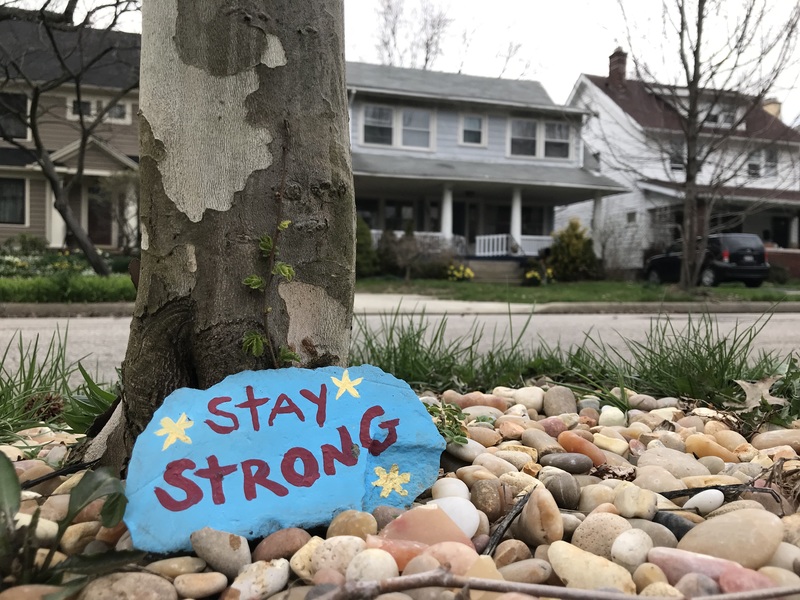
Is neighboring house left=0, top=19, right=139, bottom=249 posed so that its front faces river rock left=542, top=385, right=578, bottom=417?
yes

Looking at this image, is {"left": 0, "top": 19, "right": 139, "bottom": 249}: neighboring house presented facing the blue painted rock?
yes

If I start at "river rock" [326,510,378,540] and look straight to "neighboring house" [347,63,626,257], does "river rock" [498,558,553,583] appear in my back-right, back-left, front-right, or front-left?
back-right

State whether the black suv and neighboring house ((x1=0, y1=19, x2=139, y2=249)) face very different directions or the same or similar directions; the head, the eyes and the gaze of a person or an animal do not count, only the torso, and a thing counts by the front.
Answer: very different directions

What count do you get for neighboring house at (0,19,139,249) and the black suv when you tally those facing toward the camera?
1

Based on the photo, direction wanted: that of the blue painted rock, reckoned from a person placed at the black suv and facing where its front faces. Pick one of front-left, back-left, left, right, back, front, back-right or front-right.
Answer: back-left

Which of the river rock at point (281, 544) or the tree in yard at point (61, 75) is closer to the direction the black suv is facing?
the tree in yard

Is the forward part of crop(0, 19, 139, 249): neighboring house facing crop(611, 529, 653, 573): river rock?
yes

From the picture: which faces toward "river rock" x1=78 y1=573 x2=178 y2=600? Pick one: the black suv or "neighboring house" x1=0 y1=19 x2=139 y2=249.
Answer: the neighboring house

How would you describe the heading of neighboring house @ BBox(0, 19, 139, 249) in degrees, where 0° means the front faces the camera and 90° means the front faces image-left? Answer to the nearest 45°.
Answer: approximately 0°
